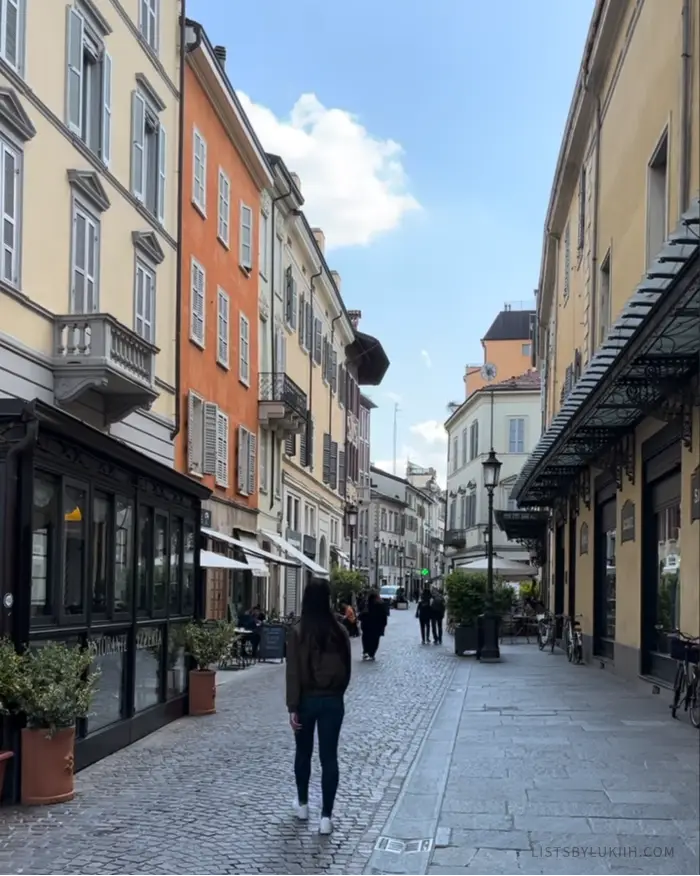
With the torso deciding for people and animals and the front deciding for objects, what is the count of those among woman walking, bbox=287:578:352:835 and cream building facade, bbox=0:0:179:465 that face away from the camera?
1

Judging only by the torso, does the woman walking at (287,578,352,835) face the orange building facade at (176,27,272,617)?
yes

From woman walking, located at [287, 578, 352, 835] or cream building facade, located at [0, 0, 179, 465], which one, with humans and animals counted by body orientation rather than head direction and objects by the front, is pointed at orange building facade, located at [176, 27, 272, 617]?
the woman walking

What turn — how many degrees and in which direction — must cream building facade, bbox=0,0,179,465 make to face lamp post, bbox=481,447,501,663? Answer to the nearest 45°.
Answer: approximately 90° to its left

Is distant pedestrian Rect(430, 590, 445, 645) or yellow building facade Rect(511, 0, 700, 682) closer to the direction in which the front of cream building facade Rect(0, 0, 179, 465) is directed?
the yellow building facade

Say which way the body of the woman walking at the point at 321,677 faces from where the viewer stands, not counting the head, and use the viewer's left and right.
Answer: facing away from the viewer

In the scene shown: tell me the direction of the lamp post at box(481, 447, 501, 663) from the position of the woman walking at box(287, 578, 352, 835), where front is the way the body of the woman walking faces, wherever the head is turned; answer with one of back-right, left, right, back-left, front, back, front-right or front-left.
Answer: front

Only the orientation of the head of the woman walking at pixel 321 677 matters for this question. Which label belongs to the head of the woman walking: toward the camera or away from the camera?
away from the camera

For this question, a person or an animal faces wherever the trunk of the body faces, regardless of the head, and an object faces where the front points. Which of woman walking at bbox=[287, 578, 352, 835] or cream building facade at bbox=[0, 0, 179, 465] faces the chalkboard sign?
the woman walking

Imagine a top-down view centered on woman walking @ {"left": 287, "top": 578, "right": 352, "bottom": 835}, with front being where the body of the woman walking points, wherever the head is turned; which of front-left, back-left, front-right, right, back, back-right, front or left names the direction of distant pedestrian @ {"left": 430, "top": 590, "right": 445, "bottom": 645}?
front

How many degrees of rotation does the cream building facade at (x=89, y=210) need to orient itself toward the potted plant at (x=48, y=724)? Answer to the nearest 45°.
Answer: approximately 45° to its right

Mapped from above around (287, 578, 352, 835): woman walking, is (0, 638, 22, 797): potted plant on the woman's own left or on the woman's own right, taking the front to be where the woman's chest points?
on the woman's own left

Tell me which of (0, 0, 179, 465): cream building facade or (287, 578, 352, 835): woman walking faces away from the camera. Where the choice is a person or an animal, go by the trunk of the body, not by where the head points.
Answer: the woman walking

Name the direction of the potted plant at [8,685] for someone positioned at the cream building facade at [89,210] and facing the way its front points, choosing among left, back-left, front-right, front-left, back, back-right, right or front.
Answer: front-right

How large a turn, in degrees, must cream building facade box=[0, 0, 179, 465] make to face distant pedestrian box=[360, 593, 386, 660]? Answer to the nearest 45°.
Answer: approximately 90° to its left

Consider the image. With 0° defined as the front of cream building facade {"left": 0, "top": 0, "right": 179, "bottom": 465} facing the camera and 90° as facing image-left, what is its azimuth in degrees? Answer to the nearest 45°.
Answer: approximately 315°

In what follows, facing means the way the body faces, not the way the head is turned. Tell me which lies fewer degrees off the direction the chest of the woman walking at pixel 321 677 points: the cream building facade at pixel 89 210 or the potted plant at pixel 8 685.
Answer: the cream building facade

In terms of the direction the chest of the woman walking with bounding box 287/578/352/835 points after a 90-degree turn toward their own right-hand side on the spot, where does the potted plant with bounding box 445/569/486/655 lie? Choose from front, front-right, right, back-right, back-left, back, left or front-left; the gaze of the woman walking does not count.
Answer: left
